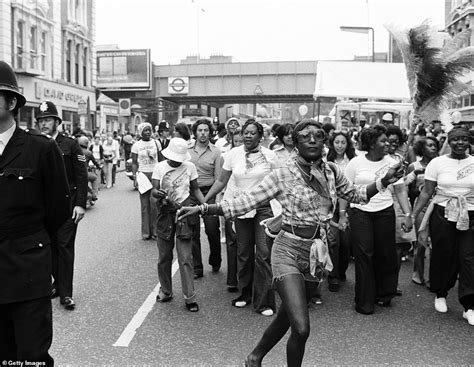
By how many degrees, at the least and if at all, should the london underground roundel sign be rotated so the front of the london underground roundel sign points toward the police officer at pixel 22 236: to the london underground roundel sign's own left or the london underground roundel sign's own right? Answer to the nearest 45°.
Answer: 0° — it already faces them

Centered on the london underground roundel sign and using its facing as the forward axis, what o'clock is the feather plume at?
The feather plume is roughly at 12 o'clock from the london underground roundel sign.

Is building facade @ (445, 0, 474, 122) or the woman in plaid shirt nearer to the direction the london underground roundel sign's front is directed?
the woman in plaid shirt

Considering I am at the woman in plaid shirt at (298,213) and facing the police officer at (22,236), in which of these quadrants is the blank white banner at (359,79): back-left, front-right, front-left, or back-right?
back-right
